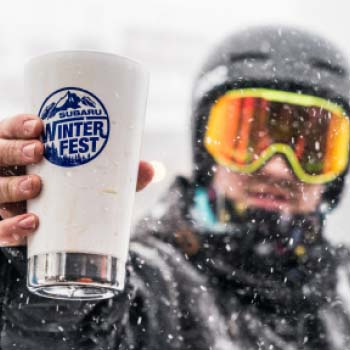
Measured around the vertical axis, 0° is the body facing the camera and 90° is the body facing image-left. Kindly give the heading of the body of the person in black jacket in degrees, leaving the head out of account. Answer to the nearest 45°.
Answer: approximately 0°
